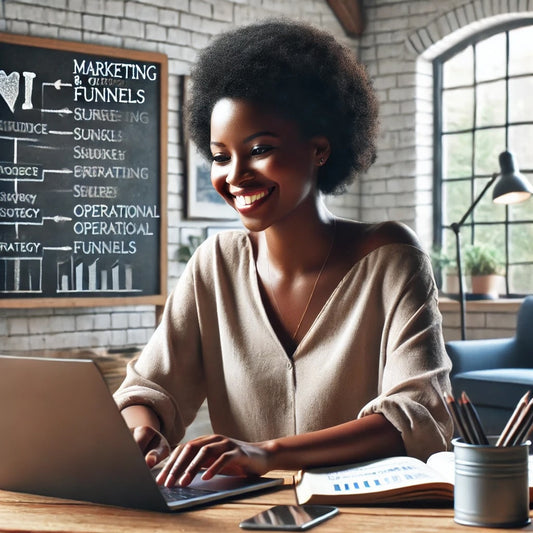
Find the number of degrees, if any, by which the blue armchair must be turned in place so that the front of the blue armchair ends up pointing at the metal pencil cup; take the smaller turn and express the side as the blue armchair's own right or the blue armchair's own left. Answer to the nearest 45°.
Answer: approximately 45° to the blue armchair's own left

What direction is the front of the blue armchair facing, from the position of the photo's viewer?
facing the viewer and to the left of the viewer

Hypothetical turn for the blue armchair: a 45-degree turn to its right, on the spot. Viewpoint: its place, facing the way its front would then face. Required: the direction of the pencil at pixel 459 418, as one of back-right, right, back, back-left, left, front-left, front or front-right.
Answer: left

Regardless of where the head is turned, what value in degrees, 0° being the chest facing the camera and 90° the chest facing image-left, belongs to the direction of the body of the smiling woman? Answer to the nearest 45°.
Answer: approximately 45°

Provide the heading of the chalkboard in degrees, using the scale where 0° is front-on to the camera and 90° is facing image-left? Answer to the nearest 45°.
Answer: approximately 315°

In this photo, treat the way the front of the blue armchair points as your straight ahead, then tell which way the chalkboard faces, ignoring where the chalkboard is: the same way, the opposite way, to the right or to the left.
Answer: to the left

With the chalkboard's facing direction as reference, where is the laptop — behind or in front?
in front

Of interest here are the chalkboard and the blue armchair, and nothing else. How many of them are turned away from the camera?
0

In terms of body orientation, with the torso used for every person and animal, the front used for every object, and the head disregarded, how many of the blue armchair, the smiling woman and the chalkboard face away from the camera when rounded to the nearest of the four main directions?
0

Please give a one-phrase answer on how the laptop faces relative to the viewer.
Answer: facing away from the viewer and to the right of the viewer

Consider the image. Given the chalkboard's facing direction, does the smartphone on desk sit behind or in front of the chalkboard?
in front

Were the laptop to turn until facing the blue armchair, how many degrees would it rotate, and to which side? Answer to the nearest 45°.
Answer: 0° — it already faces it

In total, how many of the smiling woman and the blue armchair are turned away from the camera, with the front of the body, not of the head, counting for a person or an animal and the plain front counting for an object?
0

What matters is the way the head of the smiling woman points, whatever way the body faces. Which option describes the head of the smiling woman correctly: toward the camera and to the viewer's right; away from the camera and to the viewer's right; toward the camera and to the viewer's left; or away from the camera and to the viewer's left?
toward the camera and to the viewer's left

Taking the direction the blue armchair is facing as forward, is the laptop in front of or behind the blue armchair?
in front
